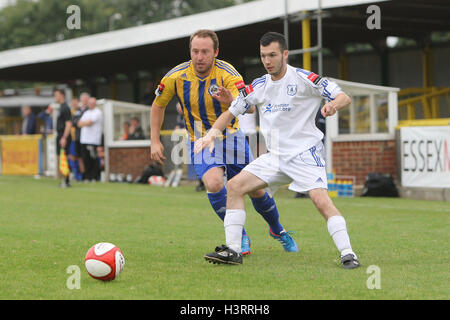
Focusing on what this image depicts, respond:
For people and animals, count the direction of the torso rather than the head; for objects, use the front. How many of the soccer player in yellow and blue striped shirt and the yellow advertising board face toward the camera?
2

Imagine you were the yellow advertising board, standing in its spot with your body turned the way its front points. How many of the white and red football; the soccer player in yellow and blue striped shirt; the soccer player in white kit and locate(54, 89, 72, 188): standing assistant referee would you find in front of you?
4

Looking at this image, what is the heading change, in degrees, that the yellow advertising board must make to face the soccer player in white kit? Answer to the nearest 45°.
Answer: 0° — it already faces them

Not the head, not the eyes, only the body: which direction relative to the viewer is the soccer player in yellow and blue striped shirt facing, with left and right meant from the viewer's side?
facing the viewer

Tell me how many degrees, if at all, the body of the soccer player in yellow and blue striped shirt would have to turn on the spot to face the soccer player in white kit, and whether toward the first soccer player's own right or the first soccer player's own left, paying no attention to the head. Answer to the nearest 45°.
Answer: approximately 45° to the first soccer player's own left

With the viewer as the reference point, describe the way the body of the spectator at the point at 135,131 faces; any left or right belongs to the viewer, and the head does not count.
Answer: facing the viewer and to the left of the viewer

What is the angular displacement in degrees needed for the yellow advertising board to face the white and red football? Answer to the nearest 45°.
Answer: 0° — it already faces it

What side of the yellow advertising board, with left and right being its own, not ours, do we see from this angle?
front

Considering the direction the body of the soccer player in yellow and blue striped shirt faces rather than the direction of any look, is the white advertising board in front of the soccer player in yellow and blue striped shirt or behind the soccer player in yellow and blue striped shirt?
behind

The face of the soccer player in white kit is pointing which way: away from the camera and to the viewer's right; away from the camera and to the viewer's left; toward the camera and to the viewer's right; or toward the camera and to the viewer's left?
toward the camera and to the viewer's left

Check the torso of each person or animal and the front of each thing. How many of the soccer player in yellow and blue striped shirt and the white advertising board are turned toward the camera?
2

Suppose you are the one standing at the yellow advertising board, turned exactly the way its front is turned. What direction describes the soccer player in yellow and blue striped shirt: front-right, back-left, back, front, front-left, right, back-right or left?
front

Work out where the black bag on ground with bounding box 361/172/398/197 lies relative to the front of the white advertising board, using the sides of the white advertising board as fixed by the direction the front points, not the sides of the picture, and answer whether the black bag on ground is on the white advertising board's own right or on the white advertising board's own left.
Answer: on the white advertising board's own right
